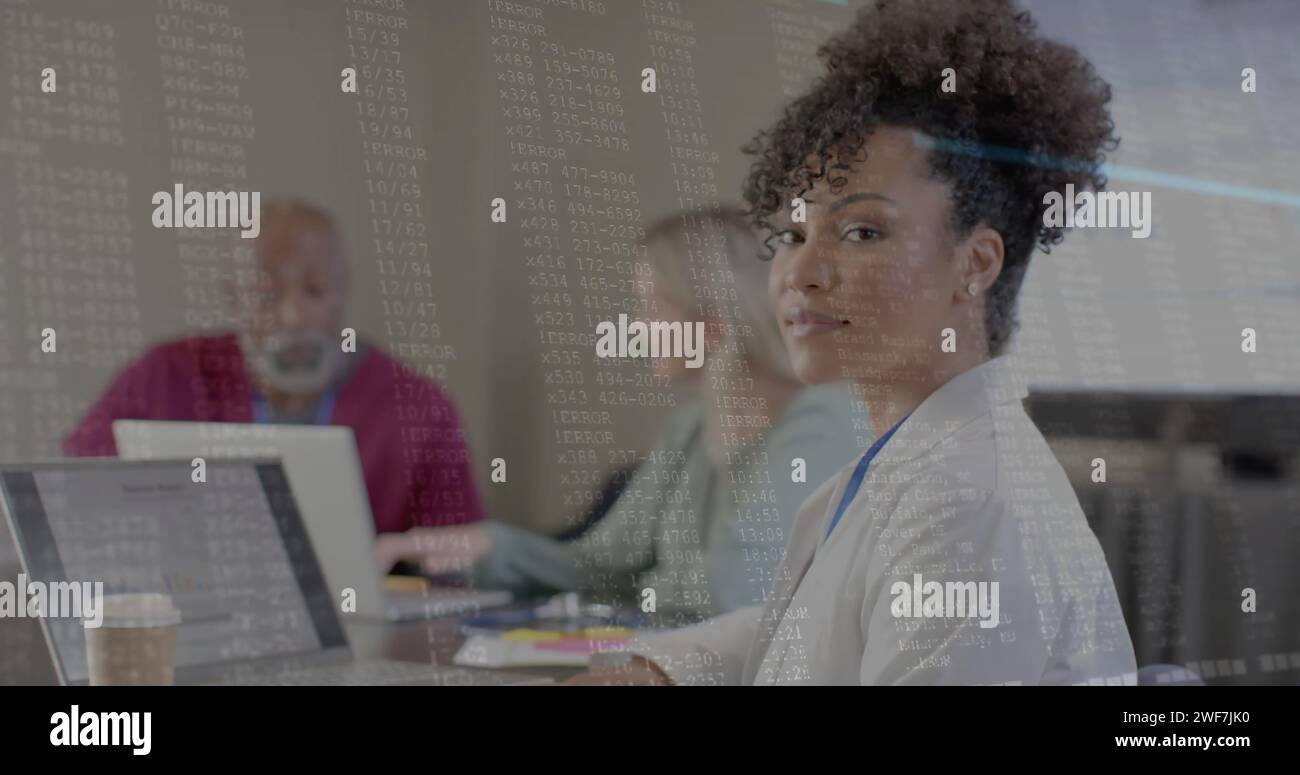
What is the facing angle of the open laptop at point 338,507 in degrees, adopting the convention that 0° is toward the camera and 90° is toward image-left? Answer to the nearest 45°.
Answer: approximately 225°

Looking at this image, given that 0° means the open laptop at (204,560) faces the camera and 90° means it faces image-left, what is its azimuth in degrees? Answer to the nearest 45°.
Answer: approximately 315°

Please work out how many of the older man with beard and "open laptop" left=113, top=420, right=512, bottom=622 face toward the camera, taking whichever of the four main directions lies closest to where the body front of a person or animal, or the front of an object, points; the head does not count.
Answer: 1

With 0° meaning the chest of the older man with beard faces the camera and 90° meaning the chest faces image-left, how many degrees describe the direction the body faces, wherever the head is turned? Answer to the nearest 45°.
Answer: approximately 0°
